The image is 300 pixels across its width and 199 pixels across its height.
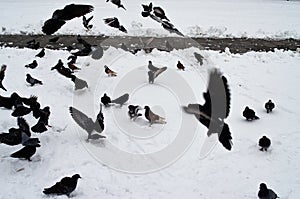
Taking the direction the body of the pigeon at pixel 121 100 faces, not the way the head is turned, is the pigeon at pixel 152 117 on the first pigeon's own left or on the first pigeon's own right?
on the first pigeon's own right

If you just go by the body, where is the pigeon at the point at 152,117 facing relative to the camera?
to the viewer's left

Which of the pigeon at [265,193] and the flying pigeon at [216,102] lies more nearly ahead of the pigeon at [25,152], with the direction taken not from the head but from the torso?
the pigeon

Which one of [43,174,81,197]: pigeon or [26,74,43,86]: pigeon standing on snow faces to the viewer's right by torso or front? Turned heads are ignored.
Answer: the pigeon

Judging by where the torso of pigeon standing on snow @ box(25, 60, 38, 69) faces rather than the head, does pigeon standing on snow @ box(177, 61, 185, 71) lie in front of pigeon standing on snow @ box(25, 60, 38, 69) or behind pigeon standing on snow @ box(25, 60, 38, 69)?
in front

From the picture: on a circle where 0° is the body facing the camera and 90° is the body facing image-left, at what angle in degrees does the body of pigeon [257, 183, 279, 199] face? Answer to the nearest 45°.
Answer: approximately 45°

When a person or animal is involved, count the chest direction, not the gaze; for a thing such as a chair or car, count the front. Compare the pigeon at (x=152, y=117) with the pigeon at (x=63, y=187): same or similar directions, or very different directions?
very different directions

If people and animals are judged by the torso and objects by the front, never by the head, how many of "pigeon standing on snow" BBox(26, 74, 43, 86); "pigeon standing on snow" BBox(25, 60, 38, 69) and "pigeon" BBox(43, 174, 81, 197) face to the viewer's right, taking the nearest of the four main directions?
2
